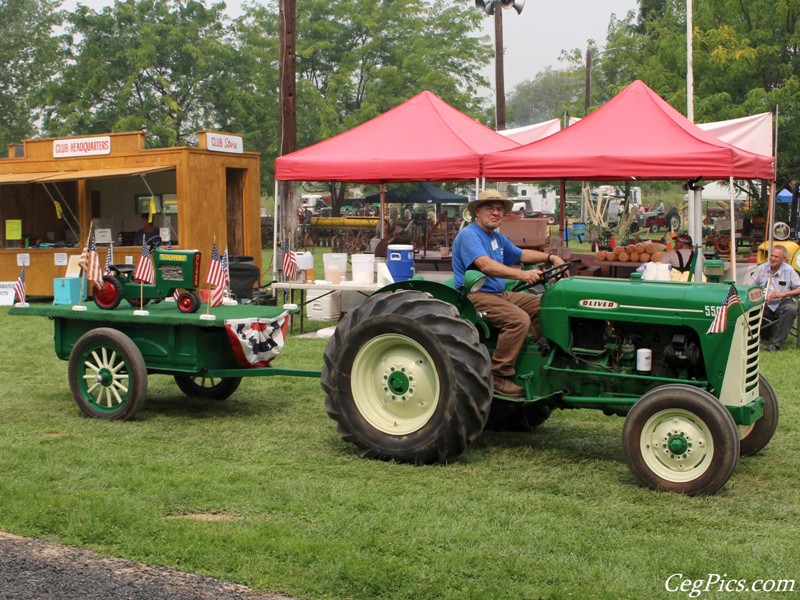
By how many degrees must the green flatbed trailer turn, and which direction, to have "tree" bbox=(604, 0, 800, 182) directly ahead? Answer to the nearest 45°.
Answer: approximately 90° to its left

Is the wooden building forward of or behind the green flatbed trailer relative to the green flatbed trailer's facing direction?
behind

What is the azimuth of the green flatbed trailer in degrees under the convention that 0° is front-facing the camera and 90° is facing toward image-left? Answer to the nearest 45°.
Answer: approximately 315°

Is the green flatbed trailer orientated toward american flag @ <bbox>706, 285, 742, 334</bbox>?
yes

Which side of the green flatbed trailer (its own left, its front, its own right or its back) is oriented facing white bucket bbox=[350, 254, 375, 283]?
left

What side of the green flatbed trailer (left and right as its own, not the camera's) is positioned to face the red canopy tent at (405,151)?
left

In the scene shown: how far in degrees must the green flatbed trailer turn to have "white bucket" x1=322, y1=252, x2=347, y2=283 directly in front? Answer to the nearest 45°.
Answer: approximately 90° to its left

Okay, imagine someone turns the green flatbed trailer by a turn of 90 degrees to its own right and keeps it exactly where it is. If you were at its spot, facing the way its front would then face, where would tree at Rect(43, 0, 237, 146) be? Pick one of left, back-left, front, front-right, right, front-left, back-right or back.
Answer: back-right

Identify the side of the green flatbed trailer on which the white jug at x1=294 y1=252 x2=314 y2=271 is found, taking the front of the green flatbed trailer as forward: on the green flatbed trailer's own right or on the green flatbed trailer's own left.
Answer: on the green flatbed trailer's own left
